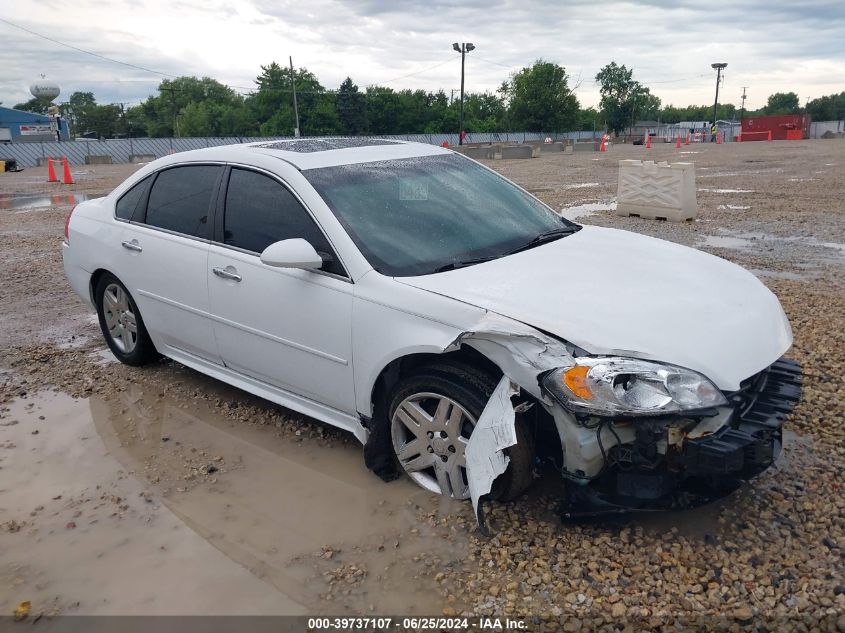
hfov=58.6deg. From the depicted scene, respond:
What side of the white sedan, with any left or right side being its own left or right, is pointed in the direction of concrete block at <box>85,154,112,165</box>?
back

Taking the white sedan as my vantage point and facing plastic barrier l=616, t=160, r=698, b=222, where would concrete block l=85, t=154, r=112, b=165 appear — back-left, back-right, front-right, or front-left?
front-left

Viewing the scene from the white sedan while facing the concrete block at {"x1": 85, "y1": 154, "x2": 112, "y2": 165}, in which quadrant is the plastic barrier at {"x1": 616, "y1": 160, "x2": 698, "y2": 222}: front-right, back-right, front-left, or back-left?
front-right

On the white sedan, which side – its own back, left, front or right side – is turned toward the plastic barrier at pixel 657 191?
left
